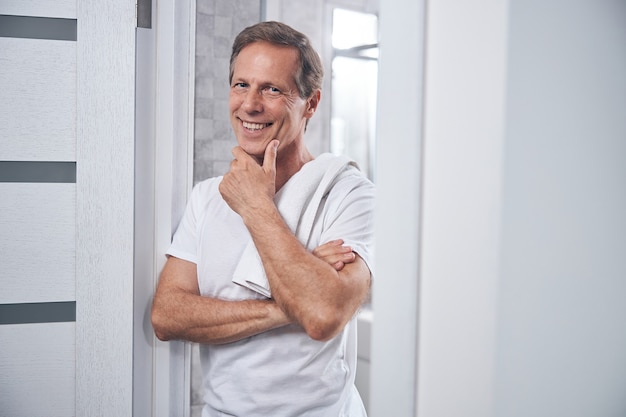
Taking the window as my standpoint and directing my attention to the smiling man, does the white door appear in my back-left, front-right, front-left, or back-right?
front-right

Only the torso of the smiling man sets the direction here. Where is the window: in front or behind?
behind

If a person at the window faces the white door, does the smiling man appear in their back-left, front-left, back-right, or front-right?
front-left

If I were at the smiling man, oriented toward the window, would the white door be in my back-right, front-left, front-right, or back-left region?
back-left

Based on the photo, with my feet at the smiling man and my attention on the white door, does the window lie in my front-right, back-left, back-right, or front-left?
back-right

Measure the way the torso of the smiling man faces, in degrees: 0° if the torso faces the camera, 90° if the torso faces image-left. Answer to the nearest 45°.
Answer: approximately 45°
